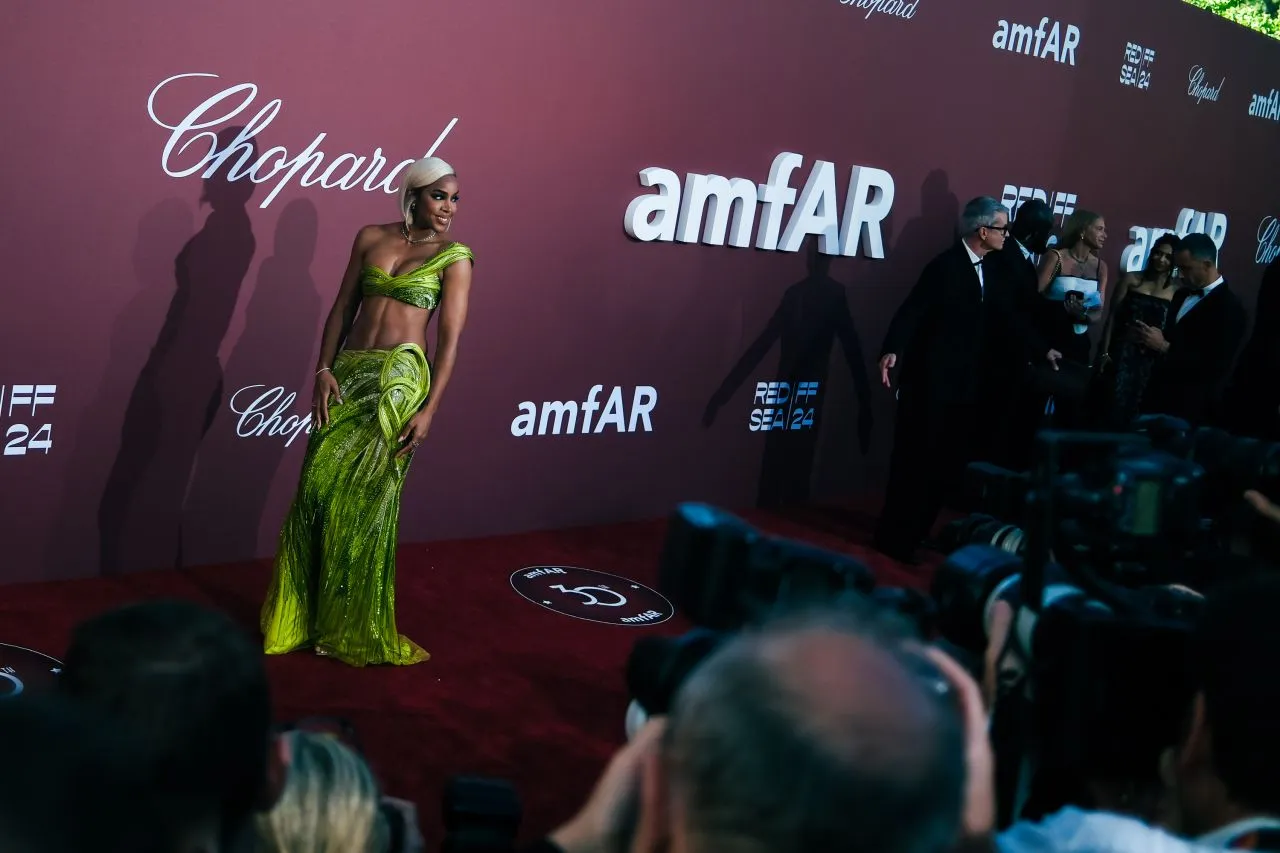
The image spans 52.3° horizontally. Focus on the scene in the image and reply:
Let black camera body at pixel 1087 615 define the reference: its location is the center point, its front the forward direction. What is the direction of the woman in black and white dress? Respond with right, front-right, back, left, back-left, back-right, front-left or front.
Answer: front-right

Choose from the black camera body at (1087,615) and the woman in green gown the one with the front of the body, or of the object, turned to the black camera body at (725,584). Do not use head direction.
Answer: the woman in green gown

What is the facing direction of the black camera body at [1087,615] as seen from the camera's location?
facing away from the viewer and to the left of the viewer

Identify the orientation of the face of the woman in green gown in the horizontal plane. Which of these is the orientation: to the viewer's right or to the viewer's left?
to the viewer's right

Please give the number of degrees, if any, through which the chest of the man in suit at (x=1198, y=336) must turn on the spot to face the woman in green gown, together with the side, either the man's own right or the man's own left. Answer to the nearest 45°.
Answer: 0° — they already face them

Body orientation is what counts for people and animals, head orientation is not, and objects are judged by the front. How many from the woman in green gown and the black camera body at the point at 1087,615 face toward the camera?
1

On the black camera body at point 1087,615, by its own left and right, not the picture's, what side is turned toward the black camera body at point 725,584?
left

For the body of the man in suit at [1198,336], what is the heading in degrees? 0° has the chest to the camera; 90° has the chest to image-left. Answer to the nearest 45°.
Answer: approximately 45°

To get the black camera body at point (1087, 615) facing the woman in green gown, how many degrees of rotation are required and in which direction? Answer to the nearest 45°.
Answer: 0° — it already faces them

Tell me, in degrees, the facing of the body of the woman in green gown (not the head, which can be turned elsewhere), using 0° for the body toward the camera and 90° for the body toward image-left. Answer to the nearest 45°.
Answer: approximately 0°

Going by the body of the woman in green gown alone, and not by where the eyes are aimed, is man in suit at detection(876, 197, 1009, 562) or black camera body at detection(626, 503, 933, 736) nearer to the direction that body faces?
the black camera body

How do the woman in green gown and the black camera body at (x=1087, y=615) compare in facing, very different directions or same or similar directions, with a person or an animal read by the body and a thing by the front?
very different directions

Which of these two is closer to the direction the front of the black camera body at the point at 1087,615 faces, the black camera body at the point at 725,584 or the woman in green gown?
the woman in green gown
